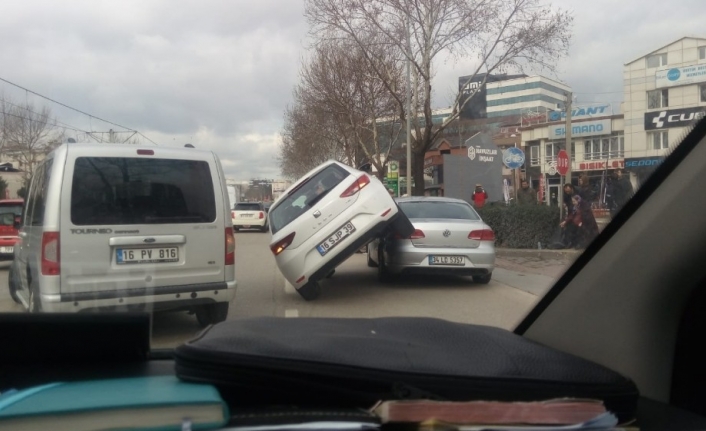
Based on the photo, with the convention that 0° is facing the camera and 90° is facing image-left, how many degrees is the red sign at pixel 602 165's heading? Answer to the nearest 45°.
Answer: approximately 0°

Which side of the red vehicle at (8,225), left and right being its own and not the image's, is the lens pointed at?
back

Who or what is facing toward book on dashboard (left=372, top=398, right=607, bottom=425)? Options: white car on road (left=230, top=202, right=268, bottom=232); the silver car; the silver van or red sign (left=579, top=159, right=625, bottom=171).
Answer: the red sign

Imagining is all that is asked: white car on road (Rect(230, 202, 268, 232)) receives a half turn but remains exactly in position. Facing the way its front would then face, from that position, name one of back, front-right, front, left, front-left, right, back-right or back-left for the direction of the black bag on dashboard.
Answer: front

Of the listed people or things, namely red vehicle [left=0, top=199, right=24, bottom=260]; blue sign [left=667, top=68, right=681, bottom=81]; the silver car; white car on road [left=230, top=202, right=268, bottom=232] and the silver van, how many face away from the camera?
4

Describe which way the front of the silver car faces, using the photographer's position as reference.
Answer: facing away from the viewer

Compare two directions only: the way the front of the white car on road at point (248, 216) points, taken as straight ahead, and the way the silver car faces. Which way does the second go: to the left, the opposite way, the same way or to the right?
the same way

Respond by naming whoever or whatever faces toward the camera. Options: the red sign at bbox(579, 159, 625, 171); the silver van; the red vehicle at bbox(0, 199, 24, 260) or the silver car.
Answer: the red sign

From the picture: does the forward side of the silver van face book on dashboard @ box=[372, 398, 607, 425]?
no

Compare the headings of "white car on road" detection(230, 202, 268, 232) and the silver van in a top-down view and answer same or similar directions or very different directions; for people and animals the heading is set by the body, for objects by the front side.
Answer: same or similar directions

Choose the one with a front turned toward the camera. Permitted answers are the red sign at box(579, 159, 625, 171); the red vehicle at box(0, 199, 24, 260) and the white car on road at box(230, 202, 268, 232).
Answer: the red sign

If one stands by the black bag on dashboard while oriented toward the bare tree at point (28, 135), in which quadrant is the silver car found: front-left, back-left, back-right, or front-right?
front-right

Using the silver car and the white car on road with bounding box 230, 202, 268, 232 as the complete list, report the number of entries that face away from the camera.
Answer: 2

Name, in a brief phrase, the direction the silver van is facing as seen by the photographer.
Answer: facing away from the viewer

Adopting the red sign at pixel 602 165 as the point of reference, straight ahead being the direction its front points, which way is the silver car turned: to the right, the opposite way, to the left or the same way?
the opposite way

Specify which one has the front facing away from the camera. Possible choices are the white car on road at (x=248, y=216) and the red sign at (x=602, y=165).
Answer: the white car on road

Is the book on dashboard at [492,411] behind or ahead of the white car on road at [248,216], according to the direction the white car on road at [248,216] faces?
behind

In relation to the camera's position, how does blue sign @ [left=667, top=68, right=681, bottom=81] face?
facing the viewer
